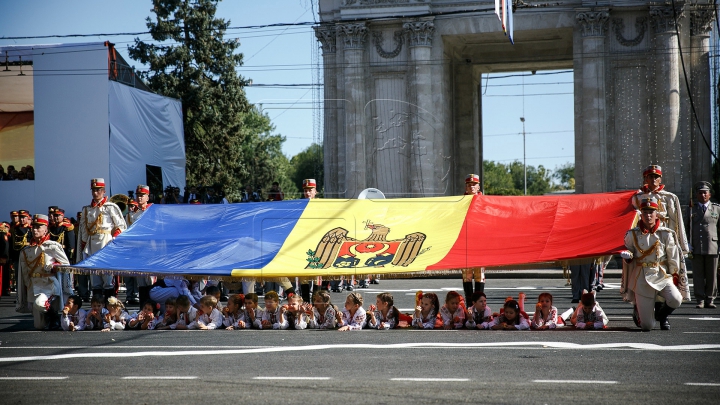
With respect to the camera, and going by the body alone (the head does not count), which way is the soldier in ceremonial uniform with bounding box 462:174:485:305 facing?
toward the camera

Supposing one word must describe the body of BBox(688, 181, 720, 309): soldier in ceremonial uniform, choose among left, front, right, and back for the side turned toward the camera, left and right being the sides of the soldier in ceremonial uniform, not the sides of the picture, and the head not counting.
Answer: front

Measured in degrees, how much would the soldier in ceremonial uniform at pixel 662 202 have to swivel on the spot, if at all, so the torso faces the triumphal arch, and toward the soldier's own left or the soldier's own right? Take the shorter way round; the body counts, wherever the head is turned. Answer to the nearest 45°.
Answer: approximately 180°

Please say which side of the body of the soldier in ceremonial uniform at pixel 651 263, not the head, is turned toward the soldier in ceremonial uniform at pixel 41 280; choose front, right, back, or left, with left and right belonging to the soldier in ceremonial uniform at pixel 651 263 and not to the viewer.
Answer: right

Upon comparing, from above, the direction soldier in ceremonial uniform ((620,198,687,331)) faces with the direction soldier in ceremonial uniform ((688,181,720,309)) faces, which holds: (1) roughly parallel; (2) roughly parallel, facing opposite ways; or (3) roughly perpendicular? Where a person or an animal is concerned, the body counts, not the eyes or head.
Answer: roughly parallel

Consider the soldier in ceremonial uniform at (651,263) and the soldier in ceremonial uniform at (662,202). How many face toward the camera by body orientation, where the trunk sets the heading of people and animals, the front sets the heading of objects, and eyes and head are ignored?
2

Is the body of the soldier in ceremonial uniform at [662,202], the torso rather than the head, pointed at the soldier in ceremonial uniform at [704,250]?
no

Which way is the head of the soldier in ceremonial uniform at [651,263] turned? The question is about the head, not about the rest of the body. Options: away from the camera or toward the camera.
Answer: toward the camera

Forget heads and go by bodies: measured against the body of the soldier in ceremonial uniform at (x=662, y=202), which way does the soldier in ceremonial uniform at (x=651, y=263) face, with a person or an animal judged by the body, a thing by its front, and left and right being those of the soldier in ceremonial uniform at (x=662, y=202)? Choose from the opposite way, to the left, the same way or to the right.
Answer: the same way

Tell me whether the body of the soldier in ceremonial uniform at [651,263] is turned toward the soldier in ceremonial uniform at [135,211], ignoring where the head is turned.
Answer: no

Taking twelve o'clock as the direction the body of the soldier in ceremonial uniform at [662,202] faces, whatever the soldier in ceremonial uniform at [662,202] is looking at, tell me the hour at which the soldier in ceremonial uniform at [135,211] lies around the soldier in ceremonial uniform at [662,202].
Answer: the soldier in ceremonial uniform at [135,211] is roughly at 3 o'clock from the soldier in ceremonial uniform at [662,202].

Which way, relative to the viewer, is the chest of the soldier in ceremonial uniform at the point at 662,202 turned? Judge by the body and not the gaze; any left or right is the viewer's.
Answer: facing the viewer

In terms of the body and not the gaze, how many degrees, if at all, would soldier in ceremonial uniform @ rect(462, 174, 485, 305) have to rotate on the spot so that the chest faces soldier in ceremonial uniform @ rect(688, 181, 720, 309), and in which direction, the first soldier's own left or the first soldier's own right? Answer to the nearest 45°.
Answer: approximately 135° to the first soldier's own left

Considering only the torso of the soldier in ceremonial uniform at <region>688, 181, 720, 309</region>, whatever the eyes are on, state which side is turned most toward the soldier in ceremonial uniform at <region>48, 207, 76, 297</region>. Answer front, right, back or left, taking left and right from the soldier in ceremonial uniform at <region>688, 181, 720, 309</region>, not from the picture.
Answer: right

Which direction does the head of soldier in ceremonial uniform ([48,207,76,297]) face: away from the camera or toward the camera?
toward the camera

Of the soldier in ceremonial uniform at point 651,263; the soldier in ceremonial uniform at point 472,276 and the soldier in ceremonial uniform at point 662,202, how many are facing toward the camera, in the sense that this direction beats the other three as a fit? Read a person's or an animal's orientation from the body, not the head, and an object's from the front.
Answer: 3

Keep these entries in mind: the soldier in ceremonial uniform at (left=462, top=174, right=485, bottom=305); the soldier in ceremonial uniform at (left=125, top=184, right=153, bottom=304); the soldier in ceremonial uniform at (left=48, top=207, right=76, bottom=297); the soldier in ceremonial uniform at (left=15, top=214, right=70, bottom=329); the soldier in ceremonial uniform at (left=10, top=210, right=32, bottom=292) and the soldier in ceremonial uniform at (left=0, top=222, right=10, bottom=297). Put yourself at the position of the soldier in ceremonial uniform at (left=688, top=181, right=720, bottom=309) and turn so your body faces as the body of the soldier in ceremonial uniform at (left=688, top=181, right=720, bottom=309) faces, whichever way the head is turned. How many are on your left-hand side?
0

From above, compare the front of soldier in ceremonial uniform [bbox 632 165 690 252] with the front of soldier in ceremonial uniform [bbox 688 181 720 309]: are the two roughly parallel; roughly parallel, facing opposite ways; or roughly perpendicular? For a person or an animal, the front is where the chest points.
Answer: roughly parallel
